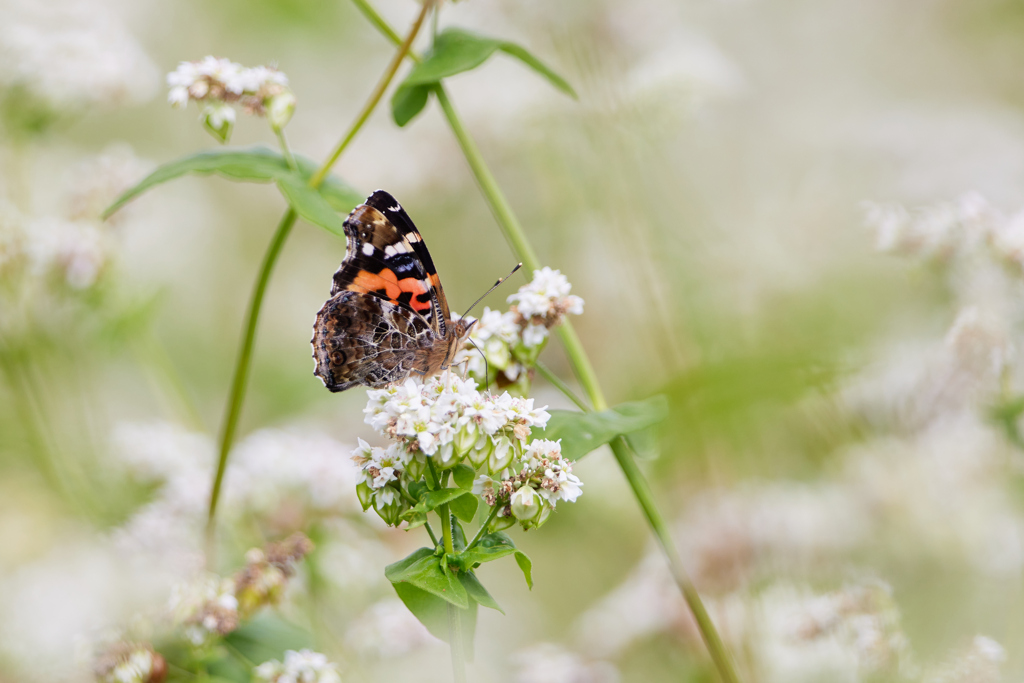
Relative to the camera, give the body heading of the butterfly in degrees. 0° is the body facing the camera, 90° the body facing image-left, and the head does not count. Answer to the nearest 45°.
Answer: approximately 270°

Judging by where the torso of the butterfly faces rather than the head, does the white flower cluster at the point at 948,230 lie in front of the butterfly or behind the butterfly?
in front
